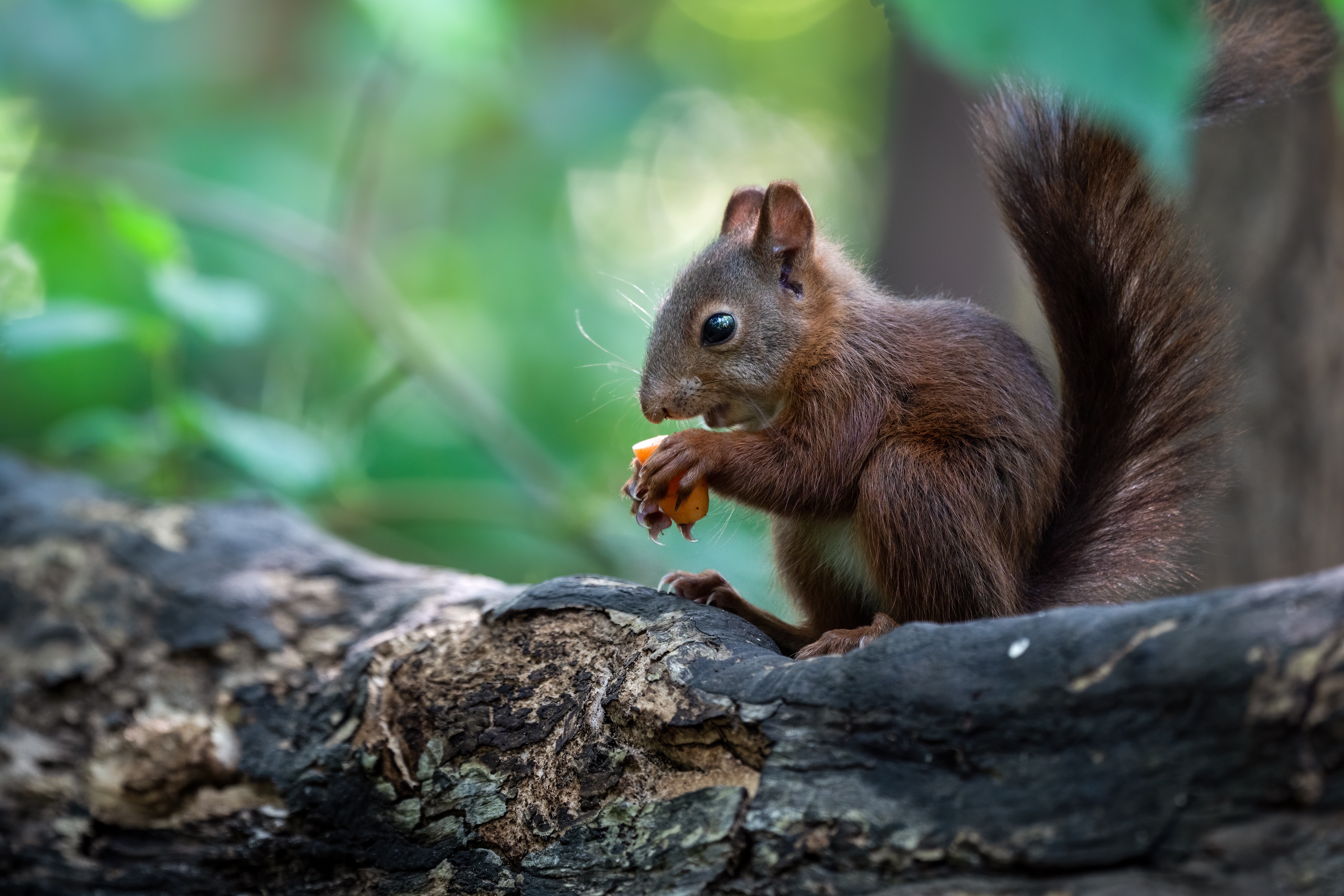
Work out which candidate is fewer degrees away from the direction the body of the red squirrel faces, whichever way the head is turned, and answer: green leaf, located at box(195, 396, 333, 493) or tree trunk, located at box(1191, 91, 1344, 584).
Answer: the green leaf

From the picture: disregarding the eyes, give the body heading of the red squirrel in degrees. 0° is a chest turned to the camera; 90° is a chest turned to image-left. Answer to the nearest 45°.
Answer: approximately 90°

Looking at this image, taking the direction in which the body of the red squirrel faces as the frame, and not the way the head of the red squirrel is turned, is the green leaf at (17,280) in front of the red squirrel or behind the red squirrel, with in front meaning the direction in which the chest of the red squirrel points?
in front

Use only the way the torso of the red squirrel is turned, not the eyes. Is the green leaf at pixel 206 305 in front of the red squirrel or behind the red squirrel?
in front

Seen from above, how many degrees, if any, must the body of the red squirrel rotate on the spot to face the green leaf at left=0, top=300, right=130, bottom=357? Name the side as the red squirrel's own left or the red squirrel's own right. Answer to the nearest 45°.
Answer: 0° — it already faces it

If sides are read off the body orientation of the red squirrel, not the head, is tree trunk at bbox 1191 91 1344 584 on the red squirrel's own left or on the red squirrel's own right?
on the red squirrel's own right
